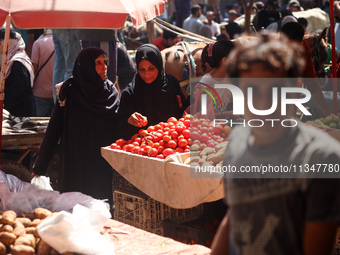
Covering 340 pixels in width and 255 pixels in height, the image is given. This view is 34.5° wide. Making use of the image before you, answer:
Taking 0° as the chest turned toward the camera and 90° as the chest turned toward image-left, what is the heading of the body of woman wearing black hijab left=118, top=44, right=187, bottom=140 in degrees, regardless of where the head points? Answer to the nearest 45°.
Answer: approximately 0°

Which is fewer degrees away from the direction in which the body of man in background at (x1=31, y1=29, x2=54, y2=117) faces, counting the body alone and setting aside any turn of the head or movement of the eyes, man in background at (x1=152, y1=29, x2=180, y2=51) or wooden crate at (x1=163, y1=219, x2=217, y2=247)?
the man in background

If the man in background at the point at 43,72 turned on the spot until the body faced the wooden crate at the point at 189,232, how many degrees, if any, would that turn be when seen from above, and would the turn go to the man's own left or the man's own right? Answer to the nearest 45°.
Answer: approximately 180°

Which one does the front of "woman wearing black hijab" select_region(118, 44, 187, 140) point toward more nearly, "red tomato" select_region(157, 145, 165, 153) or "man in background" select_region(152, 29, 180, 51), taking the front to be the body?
the red tomato

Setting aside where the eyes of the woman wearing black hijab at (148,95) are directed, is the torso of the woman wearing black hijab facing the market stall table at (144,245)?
yes

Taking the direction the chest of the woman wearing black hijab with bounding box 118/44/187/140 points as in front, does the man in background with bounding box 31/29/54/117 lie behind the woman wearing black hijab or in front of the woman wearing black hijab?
behind

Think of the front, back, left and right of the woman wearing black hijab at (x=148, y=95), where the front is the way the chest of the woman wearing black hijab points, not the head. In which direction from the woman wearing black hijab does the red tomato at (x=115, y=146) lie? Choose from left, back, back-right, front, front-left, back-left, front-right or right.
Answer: front-right

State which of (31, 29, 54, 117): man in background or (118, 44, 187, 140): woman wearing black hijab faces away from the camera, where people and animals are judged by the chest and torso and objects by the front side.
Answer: the man in background

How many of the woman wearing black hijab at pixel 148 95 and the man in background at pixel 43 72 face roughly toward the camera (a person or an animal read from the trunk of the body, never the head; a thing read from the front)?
1

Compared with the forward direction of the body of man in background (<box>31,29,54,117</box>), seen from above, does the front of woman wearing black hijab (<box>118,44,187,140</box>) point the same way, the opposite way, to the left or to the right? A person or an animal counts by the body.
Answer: the opposite way

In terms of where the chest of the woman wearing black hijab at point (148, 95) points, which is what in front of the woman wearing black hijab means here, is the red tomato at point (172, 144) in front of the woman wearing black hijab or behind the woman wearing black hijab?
in front

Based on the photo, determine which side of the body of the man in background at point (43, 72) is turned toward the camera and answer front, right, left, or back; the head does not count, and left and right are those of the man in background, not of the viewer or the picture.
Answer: back
